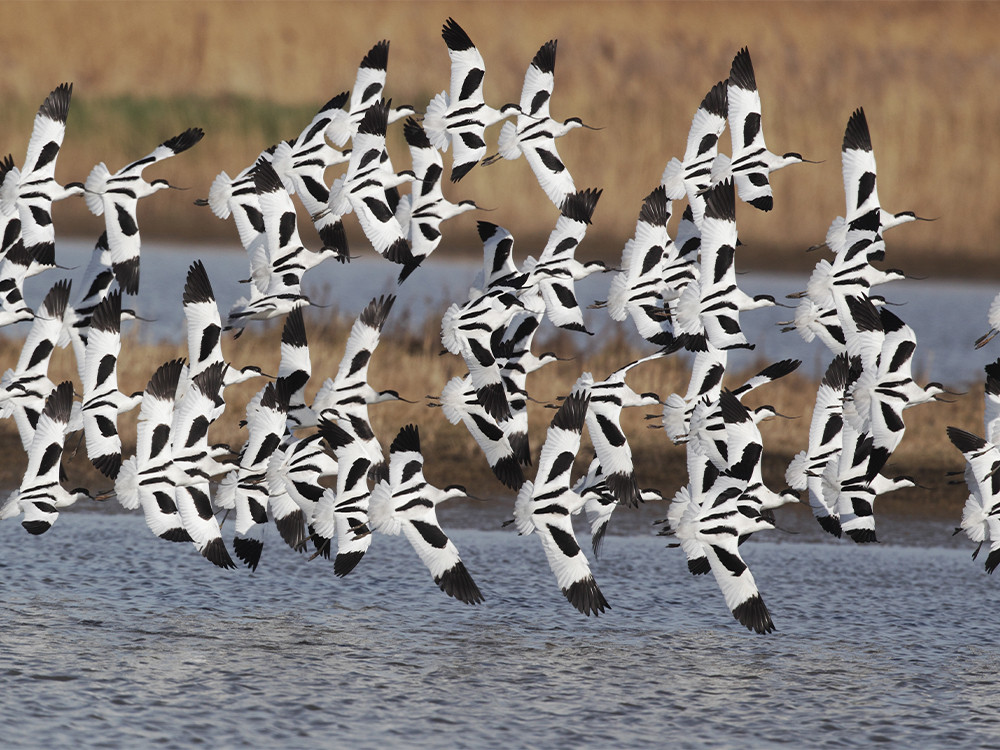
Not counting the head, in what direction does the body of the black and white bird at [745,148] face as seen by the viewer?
to the viewer's right

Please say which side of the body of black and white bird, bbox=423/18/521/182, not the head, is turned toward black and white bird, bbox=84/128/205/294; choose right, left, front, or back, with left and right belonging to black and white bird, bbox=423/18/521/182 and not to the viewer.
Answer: back

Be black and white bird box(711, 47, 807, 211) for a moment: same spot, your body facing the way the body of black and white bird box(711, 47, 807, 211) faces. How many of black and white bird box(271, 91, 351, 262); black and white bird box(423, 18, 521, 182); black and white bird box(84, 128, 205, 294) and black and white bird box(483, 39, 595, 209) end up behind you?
4

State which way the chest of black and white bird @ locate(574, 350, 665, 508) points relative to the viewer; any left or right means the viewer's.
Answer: facing to the right of the viewer

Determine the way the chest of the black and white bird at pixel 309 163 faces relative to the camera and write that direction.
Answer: to the viewer's right

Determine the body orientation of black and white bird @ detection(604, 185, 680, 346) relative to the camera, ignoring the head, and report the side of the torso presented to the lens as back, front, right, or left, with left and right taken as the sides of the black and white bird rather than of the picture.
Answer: right

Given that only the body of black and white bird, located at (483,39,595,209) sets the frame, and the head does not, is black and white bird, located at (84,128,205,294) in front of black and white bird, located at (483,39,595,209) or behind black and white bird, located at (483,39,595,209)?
behind

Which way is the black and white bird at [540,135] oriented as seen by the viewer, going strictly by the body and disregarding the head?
to the viewer's right
